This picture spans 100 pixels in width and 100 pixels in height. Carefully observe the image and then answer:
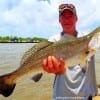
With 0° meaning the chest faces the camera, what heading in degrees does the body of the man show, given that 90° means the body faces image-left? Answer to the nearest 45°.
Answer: approximately 0°
